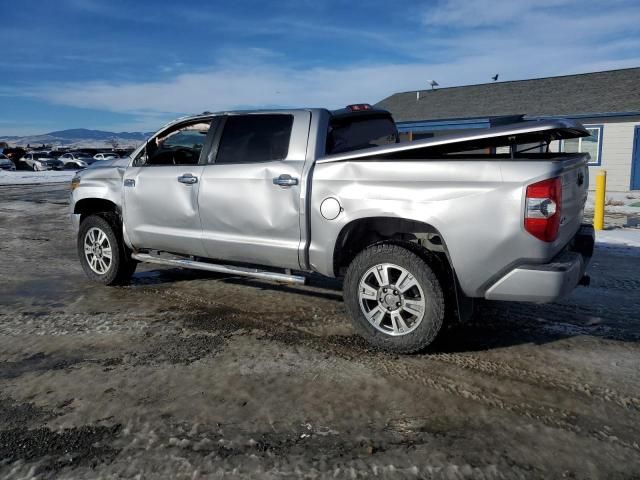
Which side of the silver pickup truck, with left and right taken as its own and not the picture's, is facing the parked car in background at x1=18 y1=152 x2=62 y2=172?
front

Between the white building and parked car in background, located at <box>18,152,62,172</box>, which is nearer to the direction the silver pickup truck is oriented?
the parked car in background

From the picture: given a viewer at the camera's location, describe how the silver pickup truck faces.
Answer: facing away from the viewer and to the left of the viewer

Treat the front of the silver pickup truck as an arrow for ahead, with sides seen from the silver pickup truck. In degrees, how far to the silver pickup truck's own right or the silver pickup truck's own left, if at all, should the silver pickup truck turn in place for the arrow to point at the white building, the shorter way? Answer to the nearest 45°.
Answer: approximately 90° to the silver pickup truck's own right

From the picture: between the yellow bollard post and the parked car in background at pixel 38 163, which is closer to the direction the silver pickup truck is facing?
the parked car in background

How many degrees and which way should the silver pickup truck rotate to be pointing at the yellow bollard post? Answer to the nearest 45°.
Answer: approximately 90° to its right
